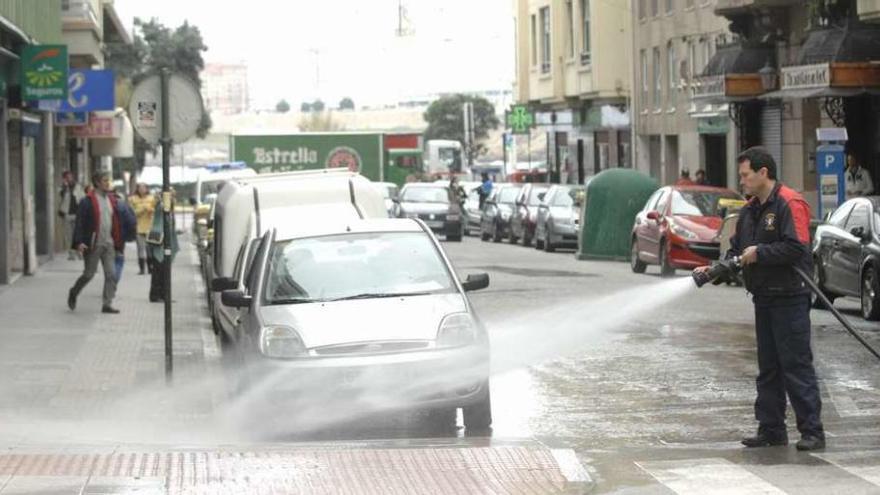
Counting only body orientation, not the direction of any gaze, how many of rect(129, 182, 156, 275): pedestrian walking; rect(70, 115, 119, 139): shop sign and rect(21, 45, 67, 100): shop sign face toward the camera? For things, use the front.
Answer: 3

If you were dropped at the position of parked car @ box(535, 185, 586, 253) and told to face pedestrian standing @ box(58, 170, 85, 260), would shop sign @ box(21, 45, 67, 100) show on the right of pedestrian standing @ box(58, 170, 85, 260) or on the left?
left

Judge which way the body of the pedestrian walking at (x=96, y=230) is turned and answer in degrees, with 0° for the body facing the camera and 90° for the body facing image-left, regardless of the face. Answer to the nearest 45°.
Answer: approximately 315°

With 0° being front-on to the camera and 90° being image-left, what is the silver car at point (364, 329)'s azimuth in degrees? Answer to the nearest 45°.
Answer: approximately 0°

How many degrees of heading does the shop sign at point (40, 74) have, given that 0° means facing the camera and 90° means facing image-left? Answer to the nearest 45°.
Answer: approximately 0°

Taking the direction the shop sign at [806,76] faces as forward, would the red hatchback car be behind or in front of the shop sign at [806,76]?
in front

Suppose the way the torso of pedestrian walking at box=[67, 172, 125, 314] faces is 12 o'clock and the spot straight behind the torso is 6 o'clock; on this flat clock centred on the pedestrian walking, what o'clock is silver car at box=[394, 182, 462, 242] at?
The silver car is roughly at 8 o'clock from the pedestrian walking.

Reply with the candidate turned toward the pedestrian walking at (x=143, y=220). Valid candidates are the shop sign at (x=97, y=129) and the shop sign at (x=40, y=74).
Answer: the shop sign at (x=97, y=129)

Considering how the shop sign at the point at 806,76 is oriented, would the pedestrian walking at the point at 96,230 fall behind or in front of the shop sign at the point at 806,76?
in front

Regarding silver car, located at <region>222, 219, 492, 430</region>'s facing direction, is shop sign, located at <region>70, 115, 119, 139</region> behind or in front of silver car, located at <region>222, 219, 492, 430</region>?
behind

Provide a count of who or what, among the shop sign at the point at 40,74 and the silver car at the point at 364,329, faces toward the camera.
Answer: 2
